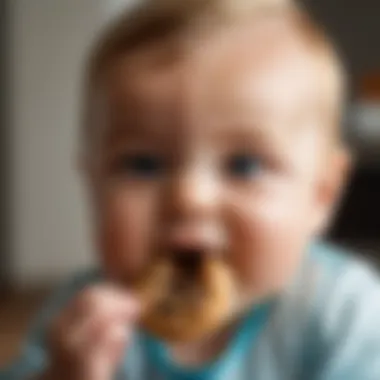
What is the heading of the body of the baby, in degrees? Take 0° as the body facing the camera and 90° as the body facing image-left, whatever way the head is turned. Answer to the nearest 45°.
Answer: approximately 0°
